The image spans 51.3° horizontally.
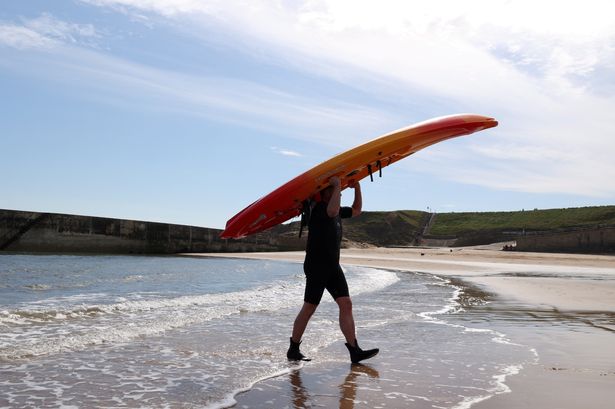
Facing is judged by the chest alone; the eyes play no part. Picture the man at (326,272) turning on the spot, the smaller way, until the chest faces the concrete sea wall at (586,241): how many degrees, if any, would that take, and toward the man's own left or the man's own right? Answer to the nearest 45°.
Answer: approximately 45° to the man's own left

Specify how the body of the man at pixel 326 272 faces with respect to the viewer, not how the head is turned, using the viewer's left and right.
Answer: facing to the right of the viewer
